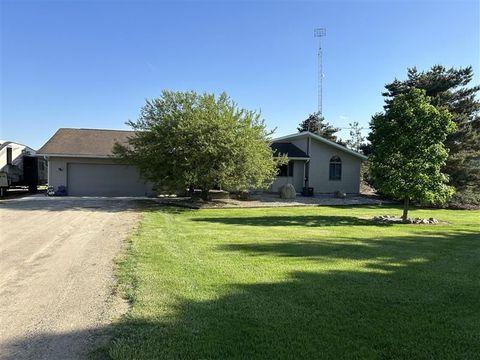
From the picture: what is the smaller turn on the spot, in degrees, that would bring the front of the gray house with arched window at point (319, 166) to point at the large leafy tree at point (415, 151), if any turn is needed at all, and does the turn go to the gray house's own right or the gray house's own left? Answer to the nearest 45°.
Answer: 0° — it already faces it

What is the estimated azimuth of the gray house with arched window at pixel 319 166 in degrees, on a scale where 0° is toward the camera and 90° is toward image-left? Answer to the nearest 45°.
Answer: approximately 0°

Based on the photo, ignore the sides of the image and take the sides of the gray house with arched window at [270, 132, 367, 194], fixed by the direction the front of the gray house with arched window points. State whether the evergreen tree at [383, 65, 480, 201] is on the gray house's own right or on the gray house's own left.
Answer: on the gray house's own left

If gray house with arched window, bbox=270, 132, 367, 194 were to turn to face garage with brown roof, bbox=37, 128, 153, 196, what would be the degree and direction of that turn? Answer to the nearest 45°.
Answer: approximately 45° to its right

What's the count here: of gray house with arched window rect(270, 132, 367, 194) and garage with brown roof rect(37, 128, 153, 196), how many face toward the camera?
2

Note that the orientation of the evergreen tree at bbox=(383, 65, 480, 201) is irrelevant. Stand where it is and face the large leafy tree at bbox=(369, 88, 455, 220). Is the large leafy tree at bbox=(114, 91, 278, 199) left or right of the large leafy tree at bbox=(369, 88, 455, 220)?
right

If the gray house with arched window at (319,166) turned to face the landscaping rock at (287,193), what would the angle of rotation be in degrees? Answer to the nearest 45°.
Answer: approximately 45° to its right

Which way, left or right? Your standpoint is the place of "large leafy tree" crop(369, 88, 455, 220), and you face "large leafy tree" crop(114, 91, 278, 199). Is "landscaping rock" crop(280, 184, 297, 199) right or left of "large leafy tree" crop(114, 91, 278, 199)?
right

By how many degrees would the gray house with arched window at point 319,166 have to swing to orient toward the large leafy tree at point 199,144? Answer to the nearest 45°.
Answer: approximately 45° to its right

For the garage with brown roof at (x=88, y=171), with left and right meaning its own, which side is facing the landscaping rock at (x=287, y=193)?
left
